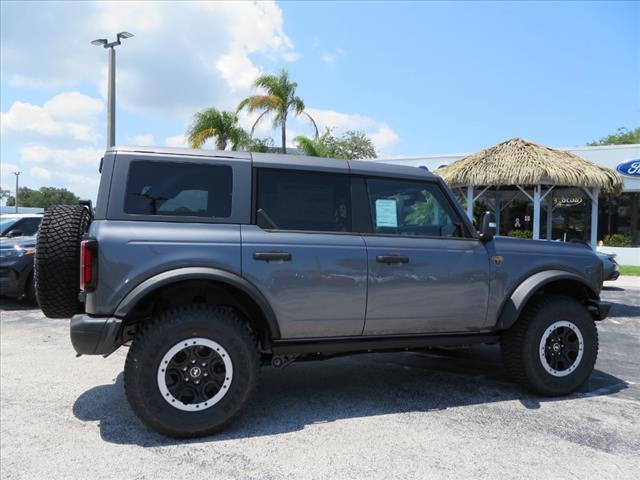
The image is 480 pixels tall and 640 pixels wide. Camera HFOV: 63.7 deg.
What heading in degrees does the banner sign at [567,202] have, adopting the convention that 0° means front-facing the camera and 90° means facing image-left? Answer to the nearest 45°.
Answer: approximately 0°

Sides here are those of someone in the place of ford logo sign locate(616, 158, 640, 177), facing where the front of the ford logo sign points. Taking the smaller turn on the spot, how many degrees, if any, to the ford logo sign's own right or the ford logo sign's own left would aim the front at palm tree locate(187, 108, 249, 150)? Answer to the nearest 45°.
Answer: approximately 90° to the ford logo sign's own right

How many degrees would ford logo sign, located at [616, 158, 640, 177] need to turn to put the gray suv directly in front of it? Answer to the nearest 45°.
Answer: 0° — it already faces it

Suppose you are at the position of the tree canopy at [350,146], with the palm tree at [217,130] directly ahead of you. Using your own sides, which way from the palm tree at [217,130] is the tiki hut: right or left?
left

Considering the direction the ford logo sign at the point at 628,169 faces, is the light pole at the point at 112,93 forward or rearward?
forward

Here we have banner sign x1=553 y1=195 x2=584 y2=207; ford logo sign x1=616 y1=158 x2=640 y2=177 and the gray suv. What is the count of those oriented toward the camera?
2

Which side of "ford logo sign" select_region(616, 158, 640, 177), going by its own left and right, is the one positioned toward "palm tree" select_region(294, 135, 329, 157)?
right

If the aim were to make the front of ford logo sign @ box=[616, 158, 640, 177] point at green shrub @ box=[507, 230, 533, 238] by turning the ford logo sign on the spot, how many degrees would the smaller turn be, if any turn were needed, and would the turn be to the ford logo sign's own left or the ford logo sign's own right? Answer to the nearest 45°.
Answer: approximately 90° to the ford logo sign's own right

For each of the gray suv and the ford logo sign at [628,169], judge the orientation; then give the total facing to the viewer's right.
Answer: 1

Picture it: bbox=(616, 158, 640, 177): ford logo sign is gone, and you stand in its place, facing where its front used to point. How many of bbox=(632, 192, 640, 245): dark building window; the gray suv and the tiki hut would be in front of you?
2

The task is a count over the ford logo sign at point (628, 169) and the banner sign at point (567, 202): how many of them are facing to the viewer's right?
0

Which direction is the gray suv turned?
to the viewer's right

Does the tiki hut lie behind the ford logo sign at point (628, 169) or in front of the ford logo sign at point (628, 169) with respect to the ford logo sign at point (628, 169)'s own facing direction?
in front

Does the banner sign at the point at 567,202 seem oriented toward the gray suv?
yes

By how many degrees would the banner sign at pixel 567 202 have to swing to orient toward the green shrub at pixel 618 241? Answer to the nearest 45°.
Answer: approximately 45° to its left
